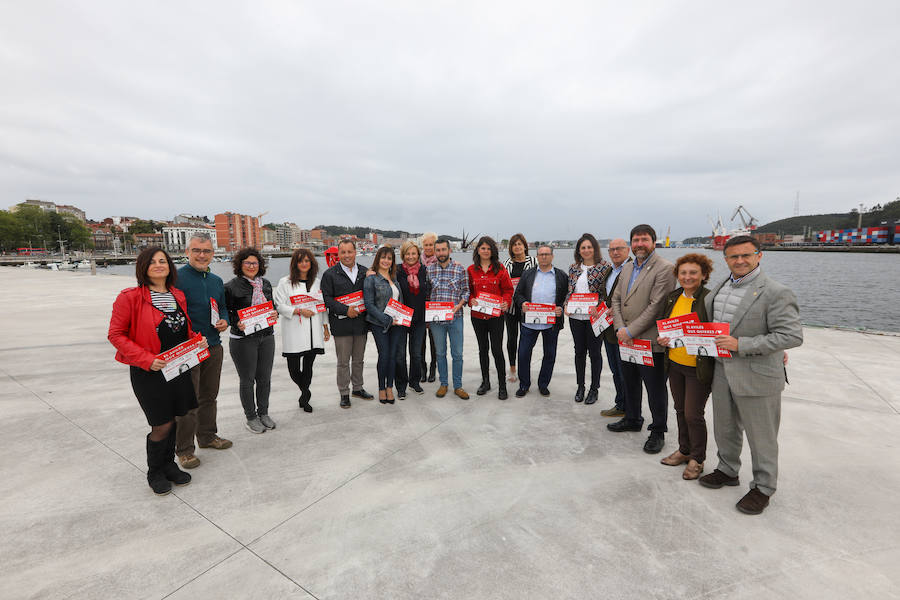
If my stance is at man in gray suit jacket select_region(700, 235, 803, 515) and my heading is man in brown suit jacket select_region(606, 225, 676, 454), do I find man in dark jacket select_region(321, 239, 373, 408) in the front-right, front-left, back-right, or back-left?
front-left

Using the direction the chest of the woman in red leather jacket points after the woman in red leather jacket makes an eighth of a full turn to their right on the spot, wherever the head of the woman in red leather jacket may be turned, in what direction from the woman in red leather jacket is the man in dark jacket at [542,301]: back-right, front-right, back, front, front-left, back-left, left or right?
left

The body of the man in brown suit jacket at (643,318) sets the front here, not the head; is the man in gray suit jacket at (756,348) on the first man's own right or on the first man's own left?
on the first man's own left

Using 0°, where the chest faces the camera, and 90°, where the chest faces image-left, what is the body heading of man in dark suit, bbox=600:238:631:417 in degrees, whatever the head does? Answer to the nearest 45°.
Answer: approximately 45°

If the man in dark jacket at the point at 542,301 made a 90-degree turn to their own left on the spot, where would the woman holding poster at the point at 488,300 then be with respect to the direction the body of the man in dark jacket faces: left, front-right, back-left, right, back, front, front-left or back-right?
back

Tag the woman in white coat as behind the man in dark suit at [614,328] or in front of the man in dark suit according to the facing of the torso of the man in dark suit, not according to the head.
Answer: in front

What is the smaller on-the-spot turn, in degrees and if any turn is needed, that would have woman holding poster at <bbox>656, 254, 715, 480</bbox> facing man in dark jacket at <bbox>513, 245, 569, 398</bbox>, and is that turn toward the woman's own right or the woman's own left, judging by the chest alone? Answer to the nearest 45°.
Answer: approximately 90° to the woman's own right

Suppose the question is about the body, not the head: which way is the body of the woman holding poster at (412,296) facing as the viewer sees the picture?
toward the camera

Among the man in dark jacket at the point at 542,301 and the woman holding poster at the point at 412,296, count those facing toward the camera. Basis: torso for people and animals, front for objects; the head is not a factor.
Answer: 2

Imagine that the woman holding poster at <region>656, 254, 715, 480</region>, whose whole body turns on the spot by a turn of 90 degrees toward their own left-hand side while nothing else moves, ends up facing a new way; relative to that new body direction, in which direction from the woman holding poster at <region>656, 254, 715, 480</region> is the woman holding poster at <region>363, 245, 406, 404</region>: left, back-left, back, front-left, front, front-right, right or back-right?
back-right

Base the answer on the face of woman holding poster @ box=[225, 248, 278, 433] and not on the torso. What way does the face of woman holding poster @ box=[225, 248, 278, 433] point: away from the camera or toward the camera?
toward the camera

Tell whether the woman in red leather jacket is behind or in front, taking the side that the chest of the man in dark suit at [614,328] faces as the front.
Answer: in front

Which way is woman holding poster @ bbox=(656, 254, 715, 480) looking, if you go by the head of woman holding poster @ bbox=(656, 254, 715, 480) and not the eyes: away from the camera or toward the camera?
toward the camera
